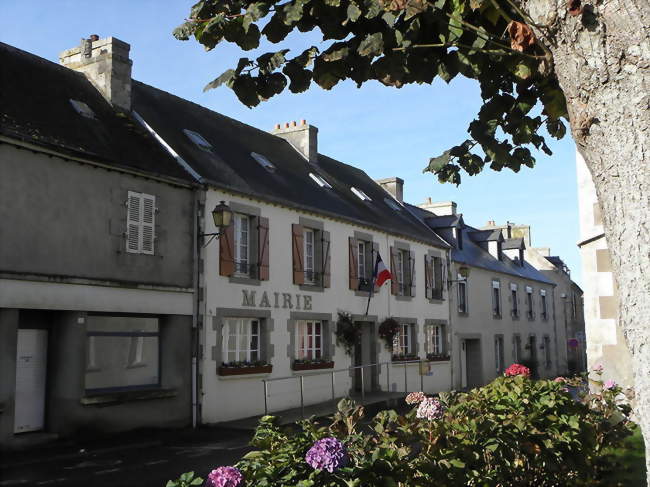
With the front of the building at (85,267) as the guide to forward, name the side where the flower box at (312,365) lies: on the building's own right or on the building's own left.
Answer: on the building's own left

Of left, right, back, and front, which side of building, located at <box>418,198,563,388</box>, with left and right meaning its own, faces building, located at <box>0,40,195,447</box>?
right

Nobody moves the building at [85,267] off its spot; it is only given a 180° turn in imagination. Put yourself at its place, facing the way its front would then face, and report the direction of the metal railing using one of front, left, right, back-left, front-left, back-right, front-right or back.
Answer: right

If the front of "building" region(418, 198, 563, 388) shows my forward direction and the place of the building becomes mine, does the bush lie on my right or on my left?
on my right

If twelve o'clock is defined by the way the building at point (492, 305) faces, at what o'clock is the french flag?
The french flag is roughly at 2 o'clock from the building.

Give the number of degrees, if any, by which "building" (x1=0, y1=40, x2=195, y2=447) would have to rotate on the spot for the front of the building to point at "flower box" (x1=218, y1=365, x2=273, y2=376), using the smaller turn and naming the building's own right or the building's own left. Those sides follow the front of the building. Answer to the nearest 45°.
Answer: approximately 90° to the building's own left

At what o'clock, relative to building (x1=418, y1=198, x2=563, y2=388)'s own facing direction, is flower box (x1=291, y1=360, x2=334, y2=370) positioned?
The flower box is roughly at 2 o'clock from the building.

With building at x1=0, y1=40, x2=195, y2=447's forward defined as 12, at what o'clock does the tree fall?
The tree is roughly at 1 o'clock from the building.

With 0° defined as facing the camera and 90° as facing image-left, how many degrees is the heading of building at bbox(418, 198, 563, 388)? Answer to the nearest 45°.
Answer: approximately 315°

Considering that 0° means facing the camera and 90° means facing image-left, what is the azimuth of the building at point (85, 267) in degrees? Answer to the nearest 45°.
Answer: approximately 315°
